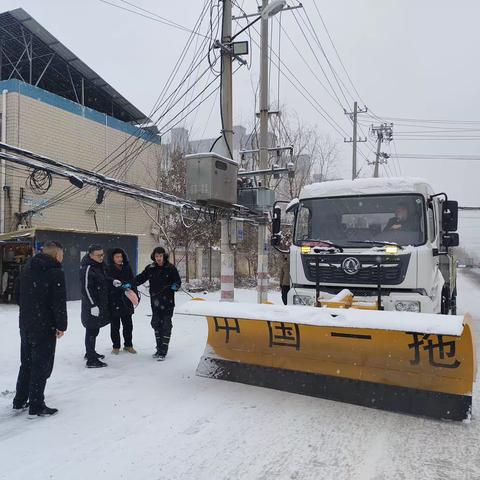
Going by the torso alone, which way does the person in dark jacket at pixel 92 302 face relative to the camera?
to the viewer's right

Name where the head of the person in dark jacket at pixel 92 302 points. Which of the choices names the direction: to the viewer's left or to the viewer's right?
to the viewer's right

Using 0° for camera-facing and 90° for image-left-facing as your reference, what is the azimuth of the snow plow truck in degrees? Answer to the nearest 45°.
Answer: approximately 0°

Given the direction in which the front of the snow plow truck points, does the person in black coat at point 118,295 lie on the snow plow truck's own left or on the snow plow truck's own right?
on the snow plow truck's own right

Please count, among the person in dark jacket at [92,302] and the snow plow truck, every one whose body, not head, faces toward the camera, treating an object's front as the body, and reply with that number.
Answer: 1

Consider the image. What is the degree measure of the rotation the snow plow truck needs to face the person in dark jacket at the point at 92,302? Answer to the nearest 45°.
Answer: approximately 90° to its right

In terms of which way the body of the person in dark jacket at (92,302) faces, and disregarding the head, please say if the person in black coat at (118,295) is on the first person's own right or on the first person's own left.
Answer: on the first person's own left

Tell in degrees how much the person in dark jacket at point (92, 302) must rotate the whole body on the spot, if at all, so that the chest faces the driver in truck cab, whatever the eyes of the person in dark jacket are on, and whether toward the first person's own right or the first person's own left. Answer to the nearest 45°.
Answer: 0° — they already face them

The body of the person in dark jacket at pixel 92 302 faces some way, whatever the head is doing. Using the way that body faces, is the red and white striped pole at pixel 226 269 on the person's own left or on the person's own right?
on the person's own left

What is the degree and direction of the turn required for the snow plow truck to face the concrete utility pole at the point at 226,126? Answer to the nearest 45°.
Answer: approximately 135° to its right

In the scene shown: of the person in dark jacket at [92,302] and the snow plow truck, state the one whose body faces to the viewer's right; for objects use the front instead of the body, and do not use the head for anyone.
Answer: the person in dark jacket
